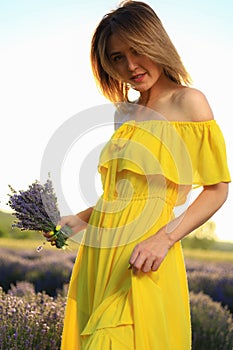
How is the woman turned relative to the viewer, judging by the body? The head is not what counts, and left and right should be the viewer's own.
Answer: facing the viewer and to the left of the viewer

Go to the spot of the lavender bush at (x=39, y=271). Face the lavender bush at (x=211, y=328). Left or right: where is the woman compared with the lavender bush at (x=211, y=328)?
right

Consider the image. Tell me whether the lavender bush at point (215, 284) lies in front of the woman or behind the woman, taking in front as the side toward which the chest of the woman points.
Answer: behind

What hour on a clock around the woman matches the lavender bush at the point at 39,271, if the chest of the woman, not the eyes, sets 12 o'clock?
The lavender bush is roughly at 4 o'clock from the woman.
